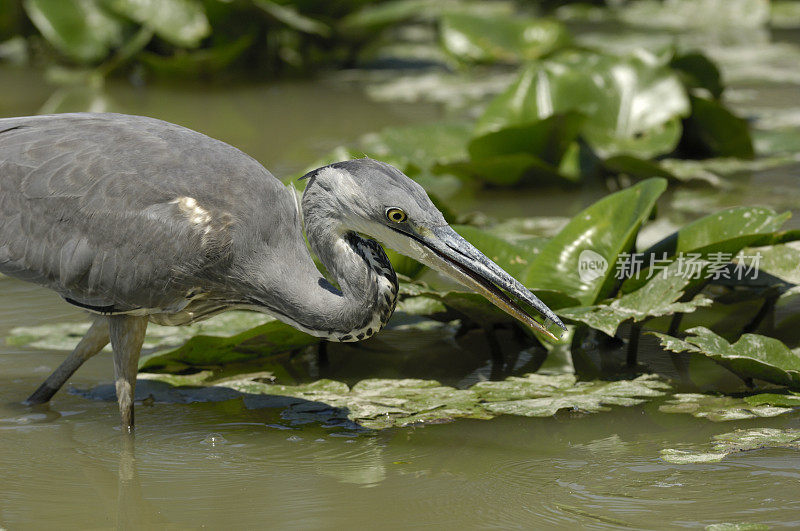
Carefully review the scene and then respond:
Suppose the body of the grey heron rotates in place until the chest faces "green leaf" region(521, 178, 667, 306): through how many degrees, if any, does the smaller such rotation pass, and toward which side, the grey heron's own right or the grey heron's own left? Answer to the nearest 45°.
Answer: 0° — it already faces it

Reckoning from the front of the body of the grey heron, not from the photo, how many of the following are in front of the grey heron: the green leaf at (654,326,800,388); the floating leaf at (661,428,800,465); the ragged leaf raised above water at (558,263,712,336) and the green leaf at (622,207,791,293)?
4

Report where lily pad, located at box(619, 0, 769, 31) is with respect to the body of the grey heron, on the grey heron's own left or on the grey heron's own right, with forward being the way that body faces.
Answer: on the grey heron's own left

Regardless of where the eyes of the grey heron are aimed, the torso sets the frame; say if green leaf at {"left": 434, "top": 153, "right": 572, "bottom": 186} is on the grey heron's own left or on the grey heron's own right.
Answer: on the grey heron's own left

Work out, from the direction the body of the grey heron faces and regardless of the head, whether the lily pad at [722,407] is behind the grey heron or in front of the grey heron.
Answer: in front

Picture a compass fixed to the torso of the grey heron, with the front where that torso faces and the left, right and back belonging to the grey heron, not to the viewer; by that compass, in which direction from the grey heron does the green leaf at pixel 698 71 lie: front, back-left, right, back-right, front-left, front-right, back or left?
front-left

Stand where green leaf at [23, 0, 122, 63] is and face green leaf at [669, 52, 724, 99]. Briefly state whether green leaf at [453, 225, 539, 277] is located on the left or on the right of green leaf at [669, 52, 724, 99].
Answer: right

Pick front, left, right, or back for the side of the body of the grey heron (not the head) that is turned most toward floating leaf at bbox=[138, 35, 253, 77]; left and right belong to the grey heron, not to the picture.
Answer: left

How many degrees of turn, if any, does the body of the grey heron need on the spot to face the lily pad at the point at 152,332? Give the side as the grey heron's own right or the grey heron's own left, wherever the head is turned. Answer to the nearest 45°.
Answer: approximately 90° to the grey heron's own left

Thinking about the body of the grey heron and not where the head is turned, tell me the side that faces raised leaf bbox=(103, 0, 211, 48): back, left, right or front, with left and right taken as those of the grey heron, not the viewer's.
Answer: left

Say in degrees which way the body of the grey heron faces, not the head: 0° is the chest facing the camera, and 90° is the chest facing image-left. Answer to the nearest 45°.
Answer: approximately 270°
